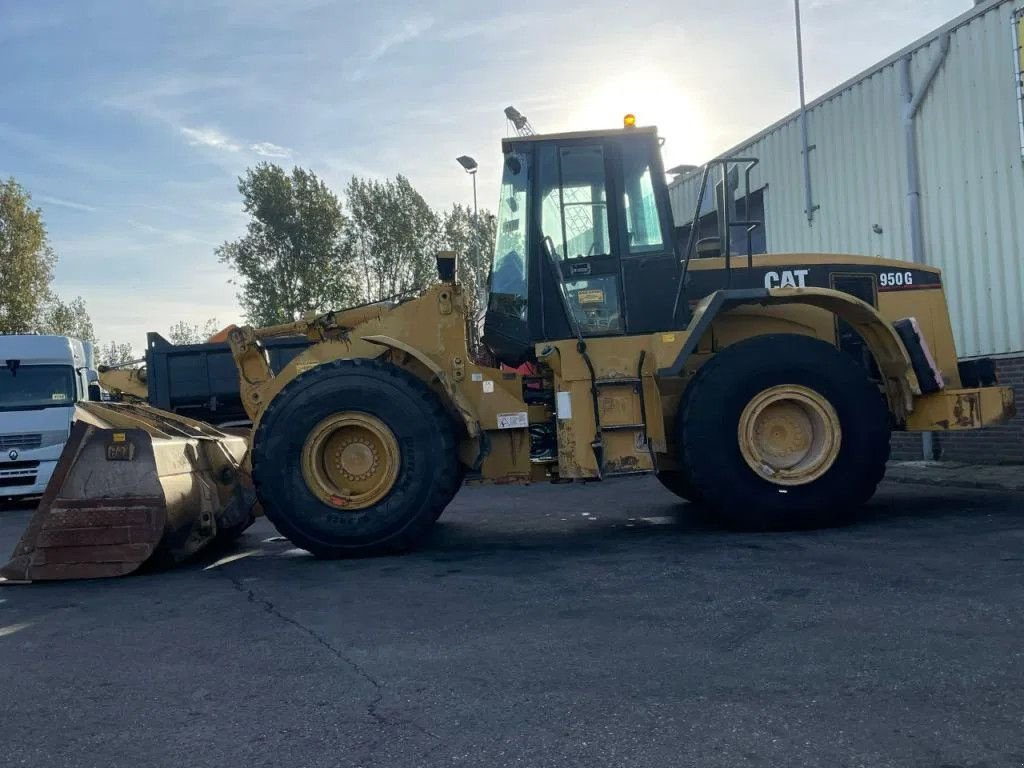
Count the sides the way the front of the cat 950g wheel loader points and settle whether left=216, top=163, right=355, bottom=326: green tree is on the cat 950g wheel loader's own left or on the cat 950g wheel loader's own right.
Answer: on the cat 950g wheel loader's own right

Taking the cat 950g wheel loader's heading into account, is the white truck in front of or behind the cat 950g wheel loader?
in front

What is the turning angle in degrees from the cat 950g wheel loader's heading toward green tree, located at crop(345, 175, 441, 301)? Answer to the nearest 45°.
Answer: approximately 90° to its right

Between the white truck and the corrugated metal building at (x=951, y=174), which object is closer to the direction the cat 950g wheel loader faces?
the white truck

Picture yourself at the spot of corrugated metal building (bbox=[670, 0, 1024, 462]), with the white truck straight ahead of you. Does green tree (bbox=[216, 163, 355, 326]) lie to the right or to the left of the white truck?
right

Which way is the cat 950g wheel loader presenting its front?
to the viewer's left

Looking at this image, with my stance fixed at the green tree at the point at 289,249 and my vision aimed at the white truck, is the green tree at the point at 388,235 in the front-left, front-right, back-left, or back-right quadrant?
back-left

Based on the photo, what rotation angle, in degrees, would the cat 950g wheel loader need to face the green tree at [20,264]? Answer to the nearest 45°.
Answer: approximately 45° to its right

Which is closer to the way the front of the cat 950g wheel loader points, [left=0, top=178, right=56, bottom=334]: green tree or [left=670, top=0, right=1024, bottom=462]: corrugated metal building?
the green tree
